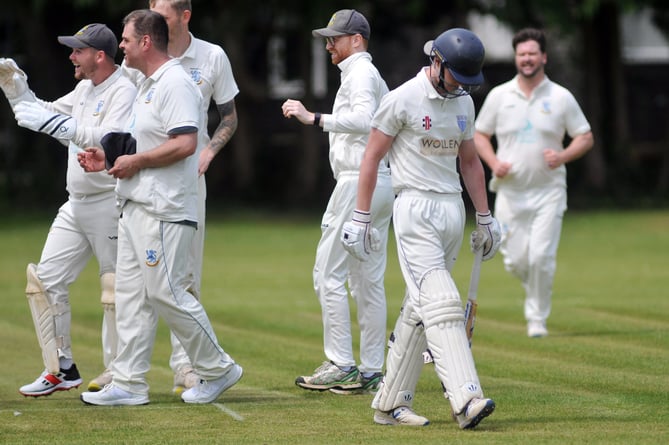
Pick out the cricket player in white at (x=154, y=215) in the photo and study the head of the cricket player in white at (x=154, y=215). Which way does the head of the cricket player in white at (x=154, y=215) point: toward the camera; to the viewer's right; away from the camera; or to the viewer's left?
to the viewer's left

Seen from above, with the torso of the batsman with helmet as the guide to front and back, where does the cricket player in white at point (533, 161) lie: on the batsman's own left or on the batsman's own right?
on the batsman's own left

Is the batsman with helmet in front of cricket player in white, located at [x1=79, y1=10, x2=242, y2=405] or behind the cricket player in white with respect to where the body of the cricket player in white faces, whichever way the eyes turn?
behind

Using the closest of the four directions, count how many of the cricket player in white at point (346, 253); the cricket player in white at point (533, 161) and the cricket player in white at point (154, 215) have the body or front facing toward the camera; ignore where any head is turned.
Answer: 1

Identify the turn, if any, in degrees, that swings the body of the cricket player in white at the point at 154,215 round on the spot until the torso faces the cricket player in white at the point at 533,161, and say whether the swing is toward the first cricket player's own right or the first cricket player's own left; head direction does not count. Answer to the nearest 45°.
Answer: approximately 135° to the first cricket player's own right

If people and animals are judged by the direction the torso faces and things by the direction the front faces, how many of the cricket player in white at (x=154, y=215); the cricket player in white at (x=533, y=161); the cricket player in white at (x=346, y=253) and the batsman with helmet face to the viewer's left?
2

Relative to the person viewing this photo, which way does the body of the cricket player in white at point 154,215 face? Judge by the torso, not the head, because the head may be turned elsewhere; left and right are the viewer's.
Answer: facing to the left of the viewer

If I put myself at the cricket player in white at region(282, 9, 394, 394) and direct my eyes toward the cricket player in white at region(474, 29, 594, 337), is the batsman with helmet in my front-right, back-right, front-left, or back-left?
back-right

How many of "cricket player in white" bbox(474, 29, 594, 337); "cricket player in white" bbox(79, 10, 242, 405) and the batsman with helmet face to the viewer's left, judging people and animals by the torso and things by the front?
1

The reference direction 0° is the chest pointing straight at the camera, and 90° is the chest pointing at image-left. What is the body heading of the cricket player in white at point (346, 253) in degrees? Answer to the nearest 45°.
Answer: approximately 90°

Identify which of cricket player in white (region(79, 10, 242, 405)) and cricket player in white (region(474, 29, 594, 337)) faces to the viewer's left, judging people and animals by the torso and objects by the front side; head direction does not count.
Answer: cricket player in white (region(79, 10, 242, 405))

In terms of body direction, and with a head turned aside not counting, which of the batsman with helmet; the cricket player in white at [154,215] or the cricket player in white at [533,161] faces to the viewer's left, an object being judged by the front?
the cricket player in white at [154,215]

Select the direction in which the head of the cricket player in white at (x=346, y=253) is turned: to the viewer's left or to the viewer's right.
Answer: to the viewer's left
